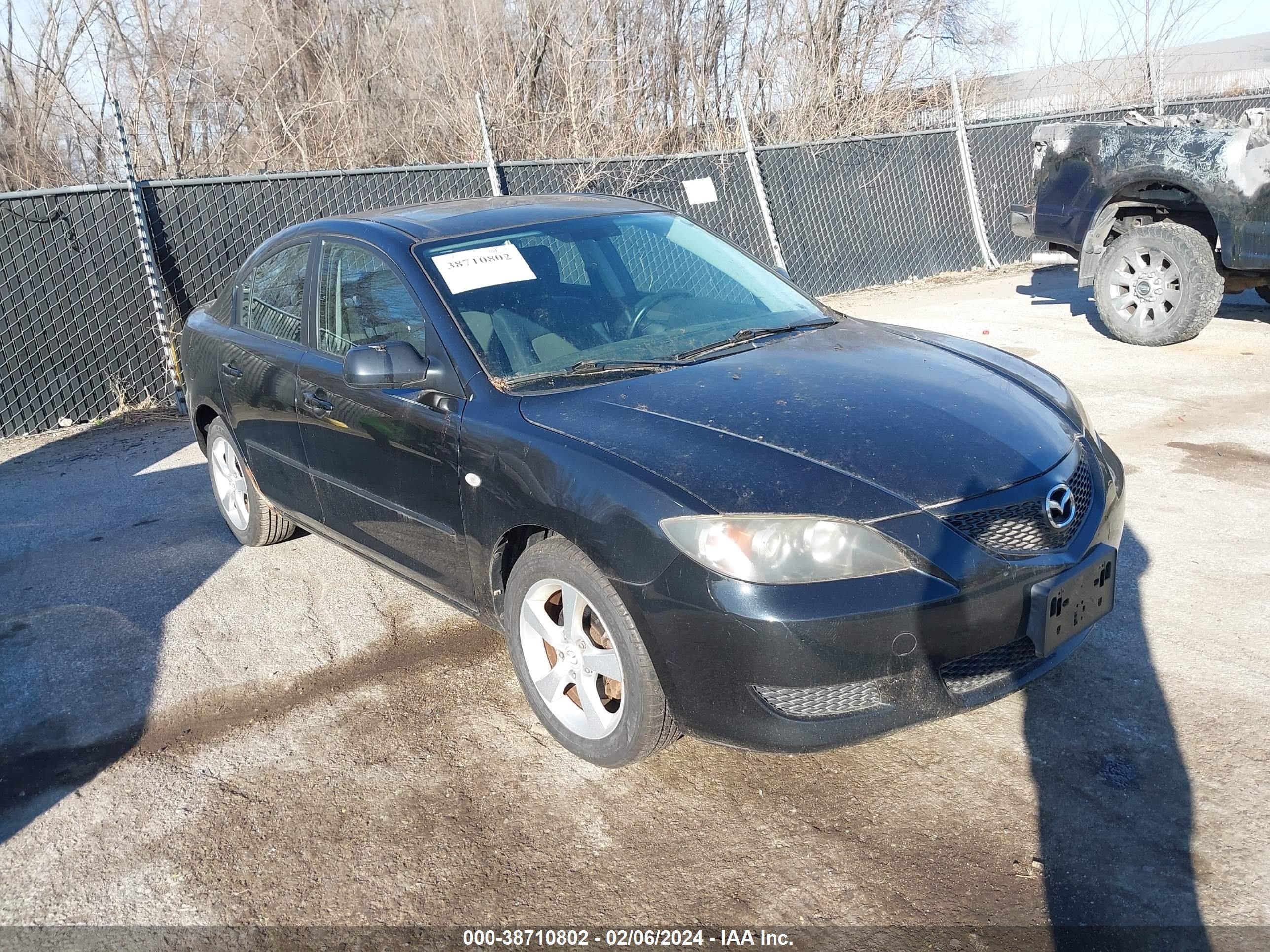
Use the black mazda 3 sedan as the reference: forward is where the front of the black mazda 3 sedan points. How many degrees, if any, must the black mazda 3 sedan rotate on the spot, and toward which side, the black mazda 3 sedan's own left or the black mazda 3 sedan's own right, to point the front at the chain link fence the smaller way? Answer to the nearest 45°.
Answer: approximately 135° to the black mazda 3 sedan's own left

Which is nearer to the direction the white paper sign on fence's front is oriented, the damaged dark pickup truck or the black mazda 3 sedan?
the black mazda 3 sedan

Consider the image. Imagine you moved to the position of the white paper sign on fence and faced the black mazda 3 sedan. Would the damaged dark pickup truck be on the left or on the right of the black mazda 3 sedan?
left

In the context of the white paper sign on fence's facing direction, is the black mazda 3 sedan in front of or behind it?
in front

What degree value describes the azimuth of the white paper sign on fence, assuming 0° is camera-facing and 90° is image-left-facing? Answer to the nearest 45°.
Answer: approximately 0°
